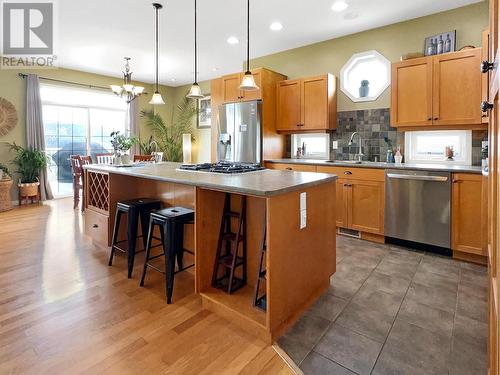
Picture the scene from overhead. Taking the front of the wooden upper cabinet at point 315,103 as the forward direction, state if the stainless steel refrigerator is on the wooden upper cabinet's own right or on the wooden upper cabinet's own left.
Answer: on the wooden upper cabinet's own right

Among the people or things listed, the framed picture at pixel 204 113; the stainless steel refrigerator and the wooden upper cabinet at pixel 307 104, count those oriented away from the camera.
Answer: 0

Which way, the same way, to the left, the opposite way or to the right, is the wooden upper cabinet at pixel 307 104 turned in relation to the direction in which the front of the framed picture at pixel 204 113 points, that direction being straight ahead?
the same way

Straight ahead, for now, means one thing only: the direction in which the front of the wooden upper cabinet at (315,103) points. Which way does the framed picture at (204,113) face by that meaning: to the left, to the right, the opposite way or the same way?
the same way

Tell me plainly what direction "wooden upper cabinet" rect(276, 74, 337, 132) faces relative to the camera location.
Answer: facing the viewer and to the left of the viewer

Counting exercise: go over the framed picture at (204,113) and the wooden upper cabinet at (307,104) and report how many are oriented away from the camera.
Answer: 0

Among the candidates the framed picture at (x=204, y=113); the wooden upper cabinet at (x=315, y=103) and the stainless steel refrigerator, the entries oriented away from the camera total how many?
0

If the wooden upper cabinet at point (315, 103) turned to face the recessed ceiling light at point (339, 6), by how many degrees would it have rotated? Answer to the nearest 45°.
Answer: approximately 45° to its left

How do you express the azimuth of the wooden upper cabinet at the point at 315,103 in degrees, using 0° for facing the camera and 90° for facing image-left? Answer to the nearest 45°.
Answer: approximately 45°

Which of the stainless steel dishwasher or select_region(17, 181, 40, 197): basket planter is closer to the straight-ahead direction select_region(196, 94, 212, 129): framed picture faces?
the basket planter

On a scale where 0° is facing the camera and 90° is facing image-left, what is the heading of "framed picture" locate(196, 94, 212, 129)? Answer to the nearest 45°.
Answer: approximately 45°
